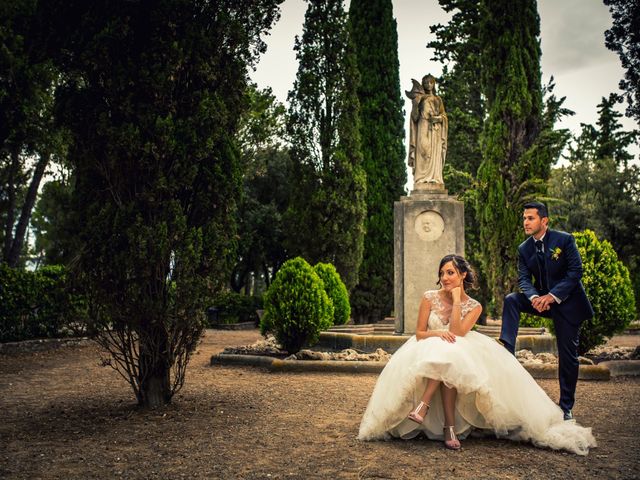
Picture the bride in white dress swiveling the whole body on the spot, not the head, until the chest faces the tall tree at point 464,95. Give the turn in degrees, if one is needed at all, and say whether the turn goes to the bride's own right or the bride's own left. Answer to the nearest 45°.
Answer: approximately 180°

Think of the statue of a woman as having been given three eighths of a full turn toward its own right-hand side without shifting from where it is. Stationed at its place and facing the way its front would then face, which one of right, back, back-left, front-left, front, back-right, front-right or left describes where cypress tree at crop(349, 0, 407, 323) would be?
front-right

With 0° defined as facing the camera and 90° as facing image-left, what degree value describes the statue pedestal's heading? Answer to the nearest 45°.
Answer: approximately 0°

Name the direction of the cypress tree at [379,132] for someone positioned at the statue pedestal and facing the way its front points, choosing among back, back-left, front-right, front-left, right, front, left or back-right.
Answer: back

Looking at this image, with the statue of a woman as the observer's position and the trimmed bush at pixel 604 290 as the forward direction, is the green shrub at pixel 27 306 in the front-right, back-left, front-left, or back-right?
back-right

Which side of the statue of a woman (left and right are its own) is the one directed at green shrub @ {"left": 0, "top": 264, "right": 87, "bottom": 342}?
right

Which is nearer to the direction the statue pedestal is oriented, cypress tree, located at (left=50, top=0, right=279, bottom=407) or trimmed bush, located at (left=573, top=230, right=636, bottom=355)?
the cypress tree

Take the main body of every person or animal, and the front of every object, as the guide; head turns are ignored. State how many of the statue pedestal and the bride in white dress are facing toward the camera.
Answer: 2

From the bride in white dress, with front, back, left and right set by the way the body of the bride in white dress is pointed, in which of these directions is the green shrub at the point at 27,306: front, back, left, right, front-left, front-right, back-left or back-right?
back-right

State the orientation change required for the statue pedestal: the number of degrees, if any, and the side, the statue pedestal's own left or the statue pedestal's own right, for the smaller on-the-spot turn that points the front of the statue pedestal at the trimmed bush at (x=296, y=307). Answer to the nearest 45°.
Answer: approximately 90° to the statue pedestal's own right
